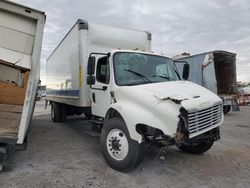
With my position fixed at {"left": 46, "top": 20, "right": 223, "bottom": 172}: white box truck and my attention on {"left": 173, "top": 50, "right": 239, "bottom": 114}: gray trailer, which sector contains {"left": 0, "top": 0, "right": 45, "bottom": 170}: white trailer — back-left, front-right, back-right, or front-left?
back-left

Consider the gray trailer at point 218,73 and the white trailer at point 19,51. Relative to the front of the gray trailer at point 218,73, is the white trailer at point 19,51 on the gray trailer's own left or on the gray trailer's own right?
on the gray trailer's own left

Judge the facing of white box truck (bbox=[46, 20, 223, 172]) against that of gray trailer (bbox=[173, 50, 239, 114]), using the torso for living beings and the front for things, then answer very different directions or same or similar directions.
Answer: very different directions

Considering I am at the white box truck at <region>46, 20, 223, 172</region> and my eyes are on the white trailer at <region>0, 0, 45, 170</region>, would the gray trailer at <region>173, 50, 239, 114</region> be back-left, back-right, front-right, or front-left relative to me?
back-right

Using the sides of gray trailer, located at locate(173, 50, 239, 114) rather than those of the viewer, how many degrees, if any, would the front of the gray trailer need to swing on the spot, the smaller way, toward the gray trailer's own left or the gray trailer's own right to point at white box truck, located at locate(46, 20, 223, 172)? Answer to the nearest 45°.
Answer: approximately 135° to the gray trailer's own left

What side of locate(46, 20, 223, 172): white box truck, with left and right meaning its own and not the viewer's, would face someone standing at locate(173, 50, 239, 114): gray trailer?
left
